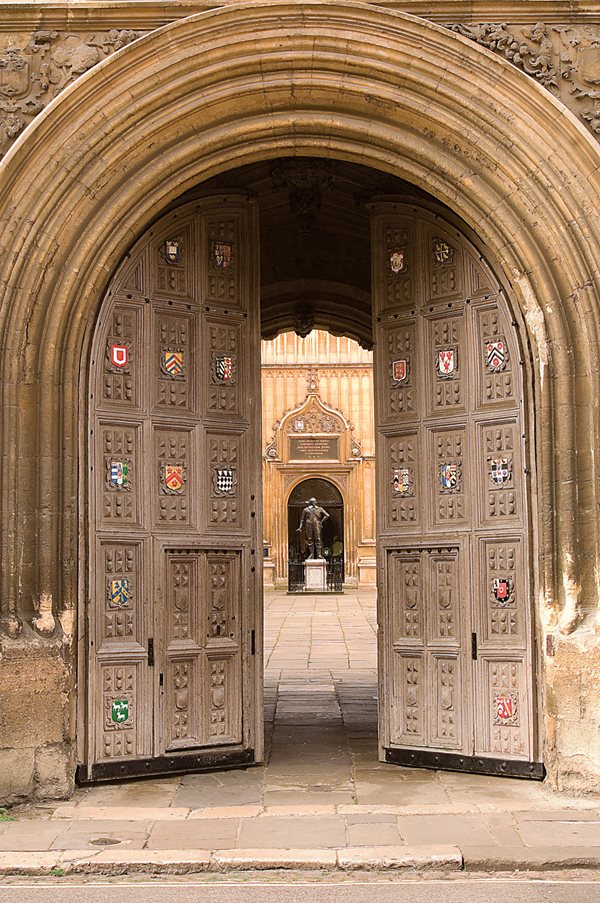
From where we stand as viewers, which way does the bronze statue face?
facing the viewer

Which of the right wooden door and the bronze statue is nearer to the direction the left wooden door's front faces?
the right wooden door

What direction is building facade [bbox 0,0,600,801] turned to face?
toward the camera

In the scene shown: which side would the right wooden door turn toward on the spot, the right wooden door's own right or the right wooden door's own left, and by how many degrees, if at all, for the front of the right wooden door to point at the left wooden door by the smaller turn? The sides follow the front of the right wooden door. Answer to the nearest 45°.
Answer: approximately 45° to the right wooden door's own right

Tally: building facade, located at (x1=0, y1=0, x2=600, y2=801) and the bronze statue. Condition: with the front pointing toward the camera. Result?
2

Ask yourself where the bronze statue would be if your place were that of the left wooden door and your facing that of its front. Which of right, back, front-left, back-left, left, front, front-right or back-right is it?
back-left

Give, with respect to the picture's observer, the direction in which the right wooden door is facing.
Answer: facing the viewer and to the left of the viewer

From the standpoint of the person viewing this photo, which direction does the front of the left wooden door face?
facing the viewer and to the right of the viewer

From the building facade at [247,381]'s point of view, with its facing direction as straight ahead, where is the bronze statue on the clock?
The bronze statue is roughly at 6 o'clock from the building facade.

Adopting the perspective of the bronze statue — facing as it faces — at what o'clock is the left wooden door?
The left wooden door is roughly at 12 o'clock from the bronze statue.

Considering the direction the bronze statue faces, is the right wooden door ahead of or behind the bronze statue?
ahead
